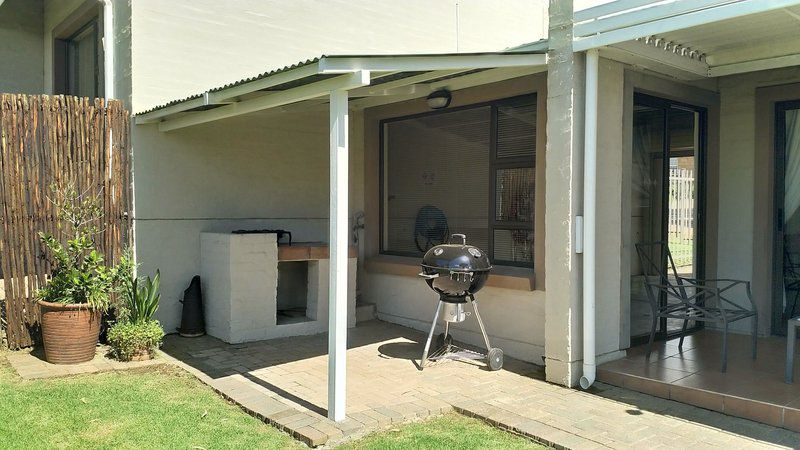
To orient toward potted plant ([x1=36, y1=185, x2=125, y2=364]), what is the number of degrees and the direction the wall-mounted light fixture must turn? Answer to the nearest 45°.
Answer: approximately 45° to its right

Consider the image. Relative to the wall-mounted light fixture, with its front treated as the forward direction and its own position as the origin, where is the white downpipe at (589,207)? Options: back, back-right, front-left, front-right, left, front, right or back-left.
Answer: left

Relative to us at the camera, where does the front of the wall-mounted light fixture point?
facing the viewer and to the left of the viewer

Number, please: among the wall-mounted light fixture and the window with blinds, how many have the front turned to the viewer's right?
0

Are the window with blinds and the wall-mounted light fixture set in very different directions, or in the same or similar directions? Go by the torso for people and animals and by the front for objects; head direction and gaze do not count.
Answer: same or similar directions

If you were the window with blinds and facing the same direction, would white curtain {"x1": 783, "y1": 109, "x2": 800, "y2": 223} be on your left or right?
on your left

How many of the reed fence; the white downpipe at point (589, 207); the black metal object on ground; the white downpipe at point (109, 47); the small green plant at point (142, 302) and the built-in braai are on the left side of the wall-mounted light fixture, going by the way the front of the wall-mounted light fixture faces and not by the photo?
1

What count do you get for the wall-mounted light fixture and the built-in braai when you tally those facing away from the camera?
0

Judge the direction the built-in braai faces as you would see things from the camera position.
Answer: facing the viewer and to the right of the viewer

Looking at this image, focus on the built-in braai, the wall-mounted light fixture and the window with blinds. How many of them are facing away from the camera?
0

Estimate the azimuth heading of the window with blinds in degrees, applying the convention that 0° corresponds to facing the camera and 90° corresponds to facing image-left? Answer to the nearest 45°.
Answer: approximately 45°

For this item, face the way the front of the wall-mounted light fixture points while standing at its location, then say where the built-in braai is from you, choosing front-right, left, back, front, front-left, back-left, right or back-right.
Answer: front-right
